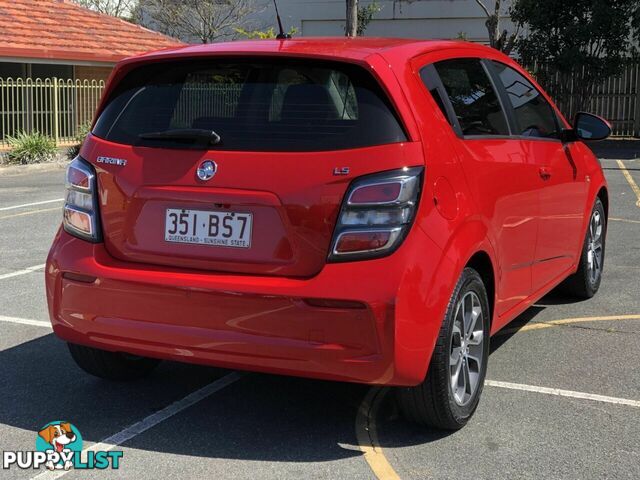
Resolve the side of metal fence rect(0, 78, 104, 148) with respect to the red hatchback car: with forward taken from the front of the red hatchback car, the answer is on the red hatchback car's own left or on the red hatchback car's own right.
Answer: on the red hatchback car's own left

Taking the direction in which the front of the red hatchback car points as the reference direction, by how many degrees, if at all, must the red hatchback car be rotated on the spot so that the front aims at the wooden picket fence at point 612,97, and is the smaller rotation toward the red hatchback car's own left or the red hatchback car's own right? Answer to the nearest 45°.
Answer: approximately 45° to the red hatchback car's own left

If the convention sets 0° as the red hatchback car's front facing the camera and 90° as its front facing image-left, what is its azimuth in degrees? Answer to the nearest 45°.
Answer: approximately 225°

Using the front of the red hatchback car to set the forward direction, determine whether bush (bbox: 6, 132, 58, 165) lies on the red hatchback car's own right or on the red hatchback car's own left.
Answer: on the red hatchback car's own left

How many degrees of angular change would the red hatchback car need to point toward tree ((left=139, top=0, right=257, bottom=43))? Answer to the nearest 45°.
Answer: approximately 45° to its left

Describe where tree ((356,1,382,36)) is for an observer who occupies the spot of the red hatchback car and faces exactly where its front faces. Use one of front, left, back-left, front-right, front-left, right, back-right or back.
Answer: front-left

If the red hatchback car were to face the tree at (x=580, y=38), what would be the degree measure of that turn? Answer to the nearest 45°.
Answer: approximately 45° to its left
